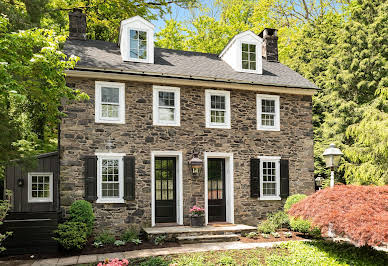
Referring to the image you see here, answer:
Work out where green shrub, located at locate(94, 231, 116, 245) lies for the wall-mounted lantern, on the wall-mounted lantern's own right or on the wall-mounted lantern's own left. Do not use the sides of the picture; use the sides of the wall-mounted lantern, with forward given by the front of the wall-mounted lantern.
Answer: on the wall-mounted lantern's own right

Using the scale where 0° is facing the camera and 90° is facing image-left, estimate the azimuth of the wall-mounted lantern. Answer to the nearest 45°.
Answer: approximately 0°

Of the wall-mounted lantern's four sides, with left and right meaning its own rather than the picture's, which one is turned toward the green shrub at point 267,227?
left

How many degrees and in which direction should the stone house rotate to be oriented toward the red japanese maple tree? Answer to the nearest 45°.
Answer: approximately 45° to its left

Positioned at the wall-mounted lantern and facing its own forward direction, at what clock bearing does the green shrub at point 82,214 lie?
The green shrub is roughly at 2 o'clock from the wall-mounted lantern.

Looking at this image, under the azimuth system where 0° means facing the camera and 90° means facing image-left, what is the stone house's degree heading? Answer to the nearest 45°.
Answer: approximately 0°

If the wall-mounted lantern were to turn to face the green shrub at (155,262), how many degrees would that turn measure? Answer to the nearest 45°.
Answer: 0° — it already faces it

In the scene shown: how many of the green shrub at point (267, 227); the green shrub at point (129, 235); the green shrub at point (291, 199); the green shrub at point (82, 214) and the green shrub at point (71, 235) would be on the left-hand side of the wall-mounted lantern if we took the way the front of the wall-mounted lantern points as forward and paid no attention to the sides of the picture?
2

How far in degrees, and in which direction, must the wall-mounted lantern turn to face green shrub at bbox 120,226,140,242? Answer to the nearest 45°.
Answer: approximately 45° to its right

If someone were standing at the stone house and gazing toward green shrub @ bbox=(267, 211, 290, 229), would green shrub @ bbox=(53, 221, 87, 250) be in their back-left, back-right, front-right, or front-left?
back-right
